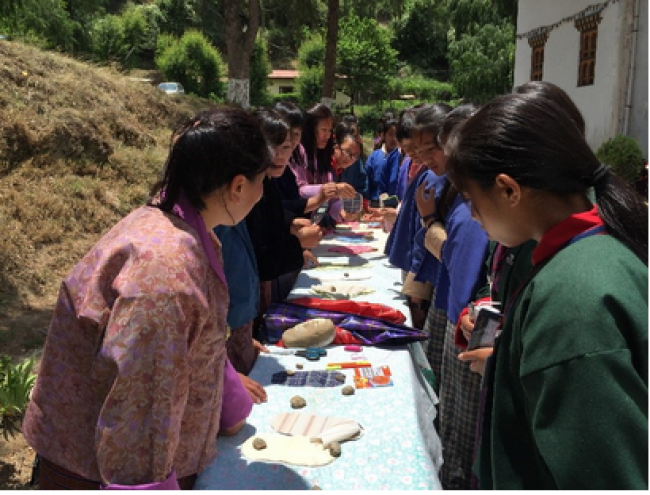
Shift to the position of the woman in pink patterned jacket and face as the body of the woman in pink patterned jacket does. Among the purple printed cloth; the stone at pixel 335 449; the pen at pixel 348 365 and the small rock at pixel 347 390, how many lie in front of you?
4

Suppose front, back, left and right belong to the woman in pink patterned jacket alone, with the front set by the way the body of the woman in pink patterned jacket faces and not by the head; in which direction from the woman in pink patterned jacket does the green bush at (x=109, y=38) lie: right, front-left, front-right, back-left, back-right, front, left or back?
front-left

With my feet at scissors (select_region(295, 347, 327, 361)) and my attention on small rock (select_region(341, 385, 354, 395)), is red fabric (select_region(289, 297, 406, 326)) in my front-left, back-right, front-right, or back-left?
back-left

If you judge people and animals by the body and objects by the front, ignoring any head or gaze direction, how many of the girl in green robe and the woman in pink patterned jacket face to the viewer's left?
1

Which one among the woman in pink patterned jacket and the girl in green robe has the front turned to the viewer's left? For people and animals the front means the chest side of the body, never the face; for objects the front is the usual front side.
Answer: the girl in green robe

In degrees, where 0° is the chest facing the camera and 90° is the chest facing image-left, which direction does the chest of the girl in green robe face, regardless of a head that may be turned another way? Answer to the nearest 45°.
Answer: approximately 90°

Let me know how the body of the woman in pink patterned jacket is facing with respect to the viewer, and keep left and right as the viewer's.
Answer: facing away from the viewer and to the right of the viewer

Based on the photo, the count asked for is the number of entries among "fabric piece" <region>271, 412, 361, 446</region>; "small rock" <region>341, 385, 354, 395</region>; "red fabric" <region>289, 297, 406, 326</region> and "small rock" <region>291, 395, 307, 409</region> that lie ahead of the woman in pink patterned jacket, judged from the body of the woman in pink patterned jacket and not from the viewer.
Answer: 4

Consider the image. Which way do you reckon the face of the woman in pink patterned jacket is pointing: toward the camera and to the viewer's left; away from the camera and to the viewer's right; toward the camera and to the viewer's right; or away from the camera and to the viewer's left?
away from the camera and to the viewer's right

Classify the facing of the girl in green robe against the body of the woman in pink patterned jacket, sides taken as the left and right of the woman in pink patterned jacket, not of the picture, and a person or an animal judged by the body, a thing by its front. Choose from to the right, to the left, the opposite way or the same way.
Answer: to the left

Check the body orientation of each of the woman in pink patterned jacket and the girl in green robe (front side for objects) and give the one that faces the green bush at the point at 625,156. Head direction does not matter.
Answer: the woman in pink patterned jacket

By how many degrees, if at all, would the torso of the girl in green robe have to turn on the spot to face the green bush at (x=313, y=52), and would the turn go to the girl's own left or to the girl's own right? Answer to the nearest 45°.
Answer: approximately 90° to the girl's own right

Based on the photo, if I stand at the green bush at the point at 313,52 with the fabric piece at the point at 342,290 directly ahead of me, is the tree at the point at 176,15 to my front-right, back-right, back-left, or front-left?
back-right

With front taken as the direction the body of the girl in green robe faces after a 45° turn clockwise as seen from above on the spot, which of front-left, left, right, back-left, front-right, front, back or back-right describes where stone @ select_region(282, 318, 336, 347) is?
front

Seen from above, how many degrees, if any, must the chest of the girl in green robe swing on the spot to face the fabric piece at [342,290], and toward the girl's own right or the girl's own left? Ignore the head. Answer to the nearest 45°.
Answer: approximately 45° to the girl's own right
